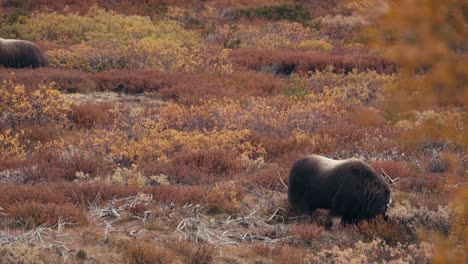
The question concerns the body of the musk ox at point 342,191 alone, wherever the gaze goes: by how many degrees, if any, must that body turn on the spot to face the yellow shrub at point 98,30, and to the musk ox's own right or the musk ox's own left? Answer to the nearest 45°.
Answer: approximately 135° to the musk ox's own left

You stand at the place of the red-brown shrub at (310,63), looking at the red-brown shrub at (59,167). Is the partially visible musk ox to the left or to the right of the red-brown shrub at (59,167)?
right

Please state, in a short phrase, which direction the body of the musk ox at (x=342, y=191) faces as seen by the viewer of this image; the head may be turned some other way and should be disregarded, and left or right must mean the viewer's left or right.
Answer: facing to the right of the viewer

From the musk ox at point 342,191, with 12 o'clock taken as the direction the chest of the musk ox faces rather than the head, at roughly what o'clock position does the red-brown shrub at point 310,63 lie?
The red-brown shrub is roughly at 9 o'clock from the musk ox.

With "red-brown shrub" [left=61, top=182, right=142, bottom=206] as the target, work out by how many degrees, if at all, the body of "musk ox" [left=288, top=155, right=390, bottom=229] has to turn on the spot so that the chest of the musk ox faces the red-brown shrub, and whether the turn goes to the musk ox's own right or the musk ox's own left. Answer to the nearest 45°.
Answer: approximately 180°

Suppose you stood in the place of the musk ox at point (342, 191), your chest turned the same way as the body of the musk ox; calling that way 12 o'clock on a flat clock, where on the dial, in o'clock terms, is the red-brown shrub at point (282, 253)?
The red-brown shrub is roughly at 4 o'clock from the musk ox.

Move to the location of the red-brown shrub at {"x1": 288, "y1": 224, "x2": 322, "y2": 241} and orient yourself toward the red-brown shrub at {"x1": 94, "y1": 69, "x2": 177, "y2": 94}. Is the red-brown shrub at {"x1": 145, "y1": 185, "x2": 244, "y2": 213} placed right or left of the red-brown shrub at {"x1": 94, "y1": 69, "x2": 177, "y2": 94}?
left

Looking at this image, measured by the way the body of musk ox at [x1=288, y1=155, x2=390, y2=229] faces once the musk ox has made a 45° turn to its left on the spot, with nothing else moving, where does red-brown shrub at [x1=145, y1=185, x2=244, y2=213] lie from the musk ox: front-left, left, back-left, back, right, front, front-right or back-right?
back-left

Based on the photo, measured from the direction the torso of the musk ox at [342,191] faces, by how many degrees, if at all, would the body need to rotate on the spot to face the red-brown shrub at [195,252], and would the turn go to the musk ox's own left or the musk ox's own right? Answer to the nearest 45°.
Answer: approximately 135° to the musk ox's own right

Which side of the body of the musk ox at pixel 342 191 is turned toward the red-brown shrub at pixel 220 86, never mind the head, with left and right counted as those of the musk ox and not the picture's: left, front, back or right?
left

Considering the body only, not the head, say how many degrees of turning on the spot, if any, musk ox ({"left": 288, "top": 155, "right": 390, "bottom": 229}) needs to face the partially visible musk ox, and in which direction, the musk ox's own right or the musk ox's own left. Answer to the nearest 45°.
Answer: approximately 135° to the musk ox's own left
